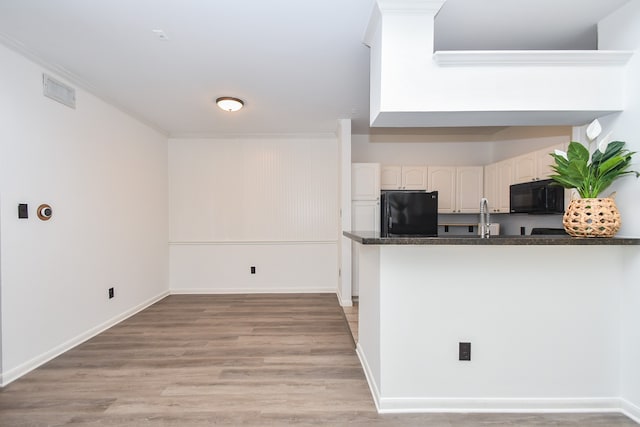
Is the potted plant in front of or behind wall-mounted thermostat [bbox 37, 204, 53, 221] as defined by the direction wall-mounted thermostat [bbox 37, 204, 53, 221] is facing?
in front

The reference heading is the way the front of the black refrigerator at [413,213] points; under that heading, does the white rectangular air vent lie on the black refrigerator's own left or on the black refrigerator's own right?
on the black refrigerator's own right

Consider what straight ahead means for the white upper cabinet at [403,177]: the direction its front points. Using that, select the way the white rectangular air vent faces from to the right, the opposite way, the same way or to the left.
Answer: to the left

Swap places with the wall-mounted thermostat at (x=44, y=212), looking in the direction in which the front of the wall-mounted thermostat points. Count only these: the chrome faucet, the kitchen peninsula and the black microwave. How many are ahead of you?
3

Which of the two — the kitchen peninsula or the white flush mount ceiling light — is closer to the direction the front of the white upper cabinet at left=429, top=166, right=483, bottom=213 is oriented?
the kitchen peninsula

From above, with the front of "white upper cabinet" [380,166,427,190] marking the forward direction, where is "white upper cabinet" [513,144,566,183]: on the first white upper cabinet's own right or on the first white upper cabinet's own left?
on the first white upper cabinet's own left

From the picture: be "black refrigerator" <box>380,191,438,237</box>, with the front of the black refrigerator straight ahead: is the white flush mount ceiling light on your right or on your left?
on your right

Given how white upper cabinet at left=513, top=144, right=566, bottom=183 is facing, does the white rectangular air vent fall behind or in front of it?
in front

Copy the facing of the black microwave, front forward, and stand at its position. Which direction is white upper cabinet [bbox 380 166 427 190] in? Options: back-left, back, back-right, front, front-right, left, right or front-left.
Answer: front-right

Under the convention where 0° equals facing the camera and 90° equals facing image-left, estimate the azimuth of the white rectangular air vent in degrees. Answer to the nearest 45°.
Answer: approximately 315°

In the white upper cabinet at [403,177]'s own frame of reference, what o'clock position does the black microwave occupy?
The black microwave is roughly at 10 o'clock from the white upper cabinet.

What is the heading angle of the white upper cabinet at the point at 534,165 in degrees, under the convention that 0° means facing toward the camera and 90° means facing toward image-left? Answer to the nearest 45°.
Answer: approximately 45°

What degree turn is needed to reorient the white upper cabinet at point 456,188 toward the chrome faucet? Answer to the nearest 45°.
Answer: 0° — it already faces it
